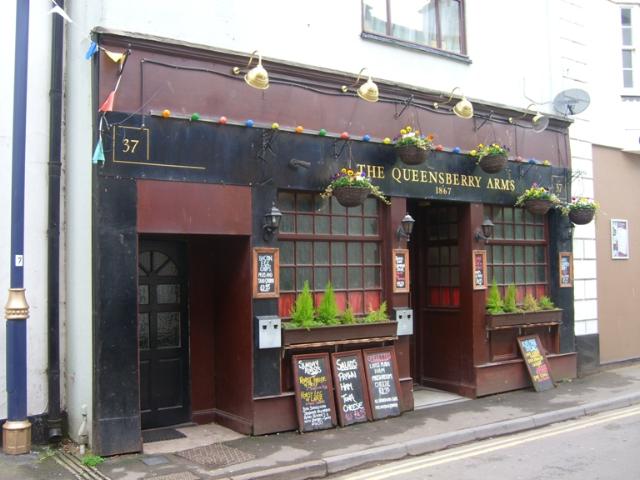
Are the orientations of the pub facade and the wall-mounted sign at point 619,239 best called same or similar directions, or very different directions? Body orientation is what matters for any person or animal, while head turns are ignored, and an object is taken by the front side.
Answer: same or similar directions

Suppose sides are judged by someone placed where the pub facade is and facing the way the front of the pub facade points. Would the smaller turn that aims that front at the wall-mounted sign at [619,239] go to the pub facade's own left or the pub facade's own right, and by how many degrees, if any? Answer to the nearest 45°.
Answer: approximately 90° to the pub facade's own left

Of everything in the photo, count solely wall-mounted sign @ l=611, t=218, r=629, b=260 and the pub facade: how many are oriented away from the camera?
0

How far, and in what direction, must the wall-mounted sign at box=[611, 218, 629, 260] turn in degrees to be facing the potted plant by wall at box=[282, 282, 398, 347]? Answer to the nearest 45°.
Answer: approximately 90° to its right

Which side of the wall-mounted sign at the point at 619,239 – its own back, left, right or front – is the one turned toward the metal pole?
right

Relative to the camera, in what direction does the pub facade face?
facing the viewer and to the right of the viewer

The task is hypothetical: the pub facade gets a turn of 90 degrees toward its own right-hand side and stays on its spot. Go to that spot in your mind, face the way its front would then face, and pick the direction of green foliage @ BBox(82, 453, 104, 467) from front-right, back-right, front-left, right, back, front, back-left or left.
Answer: front

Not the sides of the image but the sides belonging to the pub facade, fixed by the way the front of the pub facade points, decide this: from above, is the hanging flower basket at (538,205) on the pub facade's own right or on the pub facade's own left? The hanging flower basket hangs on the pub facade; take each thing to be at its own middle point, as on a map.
on the pub facade's own left

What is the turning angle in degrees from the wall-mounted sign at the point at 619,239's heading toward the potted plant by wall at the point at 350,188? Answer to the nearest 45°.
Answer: approximately 90° to its right
